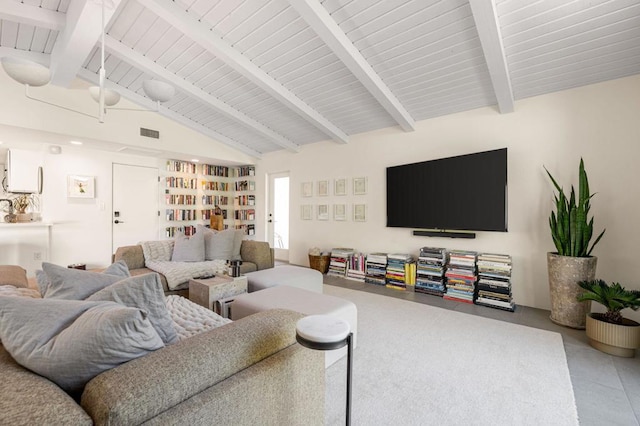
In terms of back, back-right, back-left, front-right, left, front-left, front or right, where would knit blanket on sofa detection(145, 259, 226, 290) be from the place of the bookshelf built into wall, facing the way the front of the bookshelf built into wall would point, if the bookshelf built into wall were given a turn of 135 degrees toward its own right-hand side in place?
back-left

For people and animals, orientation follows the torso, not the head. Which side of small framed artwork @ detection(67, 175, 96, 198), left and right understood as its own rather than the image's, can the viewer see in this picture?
front

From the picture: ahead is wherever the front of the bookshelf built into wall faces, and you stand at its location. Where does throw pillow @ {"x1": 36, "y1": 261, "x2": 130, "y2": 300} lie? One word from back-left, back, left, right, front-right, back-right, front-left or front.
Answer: front

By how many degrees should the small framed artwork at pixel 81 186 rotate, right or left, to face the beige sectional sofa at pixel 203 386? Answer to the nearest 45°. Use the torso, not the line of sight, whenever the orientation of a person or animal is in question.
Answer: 0° — it already faces it

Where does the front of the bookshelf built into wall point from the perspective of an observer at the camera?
facing the viewer

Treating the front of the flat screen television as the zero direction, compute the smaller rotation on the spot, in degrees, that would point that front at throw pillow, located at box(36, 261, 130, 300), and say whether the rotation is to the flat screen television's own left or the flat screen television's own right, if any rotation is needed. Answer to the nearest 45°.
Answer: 0° — it already faces it

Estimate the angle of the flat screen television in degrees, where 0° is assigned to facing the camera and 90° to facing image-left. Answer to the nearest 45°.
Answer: approximately 45°

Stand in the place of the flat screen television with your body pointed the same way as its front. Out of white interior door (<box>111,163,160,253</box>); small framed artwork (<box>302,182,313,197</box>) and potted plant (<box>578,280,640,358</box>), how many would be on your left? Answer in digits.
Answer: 1

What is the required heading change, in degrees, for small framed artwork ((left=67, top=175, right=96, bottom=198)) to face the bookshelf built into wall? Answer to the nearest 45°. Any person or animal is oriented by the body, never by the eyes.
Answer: approximately 90° to its left

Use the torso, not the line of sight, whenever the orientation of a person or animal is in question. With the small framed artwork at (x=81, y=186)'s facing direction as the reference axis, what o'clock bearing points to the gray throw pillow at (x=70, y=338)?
The gray throw pillow is roughly at 12 o'clock from the small framed artwork.

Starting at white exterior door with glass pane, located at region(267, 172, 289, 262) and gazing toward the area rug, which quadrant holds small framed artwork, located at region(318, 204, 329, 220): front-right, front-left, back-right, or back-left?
front-left

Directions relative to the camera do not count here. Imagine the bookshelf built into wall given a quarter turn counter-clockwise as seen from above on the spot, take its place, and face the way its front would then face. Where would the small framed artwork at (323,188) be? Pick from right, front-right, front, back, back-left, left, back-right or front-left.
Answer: front-right

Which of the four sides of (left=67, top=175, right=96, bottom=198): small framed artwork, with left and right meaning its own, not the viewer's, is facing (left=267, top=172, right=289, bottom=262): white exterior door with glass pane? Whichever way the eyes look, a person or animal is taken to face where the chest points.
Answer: left

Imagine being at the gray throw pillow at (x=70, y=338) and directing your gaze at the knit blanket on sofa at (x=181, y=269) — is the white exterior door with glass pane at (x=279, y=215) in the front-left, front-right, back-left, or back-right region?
front-right

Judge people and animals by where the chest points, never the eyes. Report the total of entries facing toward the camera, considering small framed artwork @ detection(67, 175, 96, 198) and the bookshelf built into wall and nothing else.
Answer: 2
